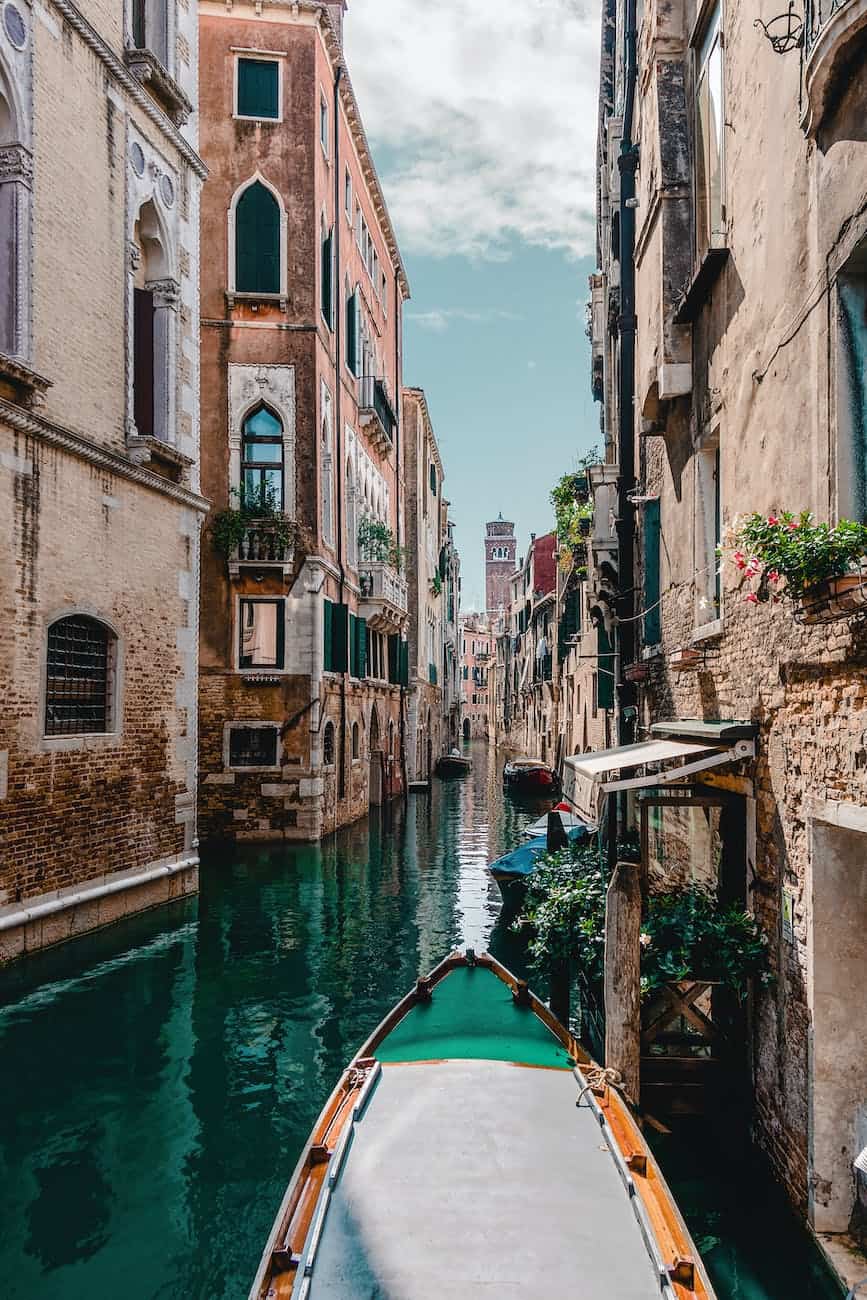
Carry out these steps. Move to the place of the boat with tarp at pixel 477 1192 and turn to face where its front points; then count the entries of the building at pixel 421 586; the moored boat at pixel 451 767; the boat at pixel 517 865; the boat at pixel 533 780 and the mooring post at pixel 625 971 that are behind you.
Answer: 0

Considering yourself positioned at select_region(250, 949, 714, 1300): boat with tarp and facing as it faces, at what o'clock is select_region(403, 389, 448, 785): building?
The building is roughly at 12 o'clock from the boat with tarp.

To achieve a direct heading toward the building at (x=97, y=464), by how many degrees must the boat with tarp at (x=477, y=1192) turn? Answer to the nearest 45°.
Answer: approximately 45° to its left

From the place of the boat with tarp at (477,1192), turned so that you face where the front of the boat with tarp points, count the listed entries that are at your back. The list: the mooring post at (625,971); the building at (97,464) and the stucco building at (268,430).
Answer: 0

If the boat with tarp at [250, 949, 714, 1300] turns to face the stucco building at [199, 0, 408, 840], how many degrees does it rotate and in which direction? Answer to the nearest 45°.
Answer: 0° — it already faces it

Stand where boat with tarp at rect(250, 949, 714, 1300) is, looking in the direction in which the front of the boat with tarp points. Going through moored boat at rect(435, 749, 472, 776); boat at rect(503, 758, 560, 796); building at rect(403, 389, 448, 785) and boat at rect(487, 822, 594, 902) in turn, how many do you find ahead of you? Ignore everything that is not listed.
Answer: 4

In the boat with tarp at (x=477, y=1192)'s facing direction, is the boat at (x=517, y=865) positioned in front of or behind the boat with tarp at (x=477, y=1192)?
in front

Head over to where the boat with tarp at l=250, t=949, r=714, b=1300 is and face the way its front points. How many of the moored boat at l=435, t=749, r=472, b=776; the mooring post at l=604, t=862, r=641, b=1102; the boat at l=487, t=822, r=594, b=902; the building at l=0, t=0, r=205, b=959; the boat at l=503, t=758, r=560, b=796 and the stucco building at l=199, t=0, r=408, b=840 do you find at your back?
0

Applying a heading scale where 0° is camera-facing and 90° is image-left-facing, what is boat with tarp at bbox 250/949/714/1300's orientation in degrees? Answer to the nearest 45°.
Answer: approximately 180°

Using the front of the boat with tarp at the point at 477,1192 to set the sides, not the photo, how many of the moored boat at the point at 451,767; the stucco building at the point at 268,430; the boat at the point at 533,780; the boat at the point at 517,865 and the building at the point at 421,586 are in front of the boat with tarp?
5

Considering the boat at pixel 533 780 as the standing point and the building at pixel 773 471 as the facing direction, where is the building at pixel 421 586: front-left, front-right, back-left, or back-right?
back-right

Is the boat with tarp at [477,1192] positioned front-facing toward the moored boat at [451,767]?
yes

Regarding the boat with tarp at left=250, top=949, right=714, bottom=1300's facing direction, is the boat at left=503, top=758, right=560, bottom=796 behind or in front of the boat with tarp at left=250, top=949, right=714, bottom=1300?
in front
